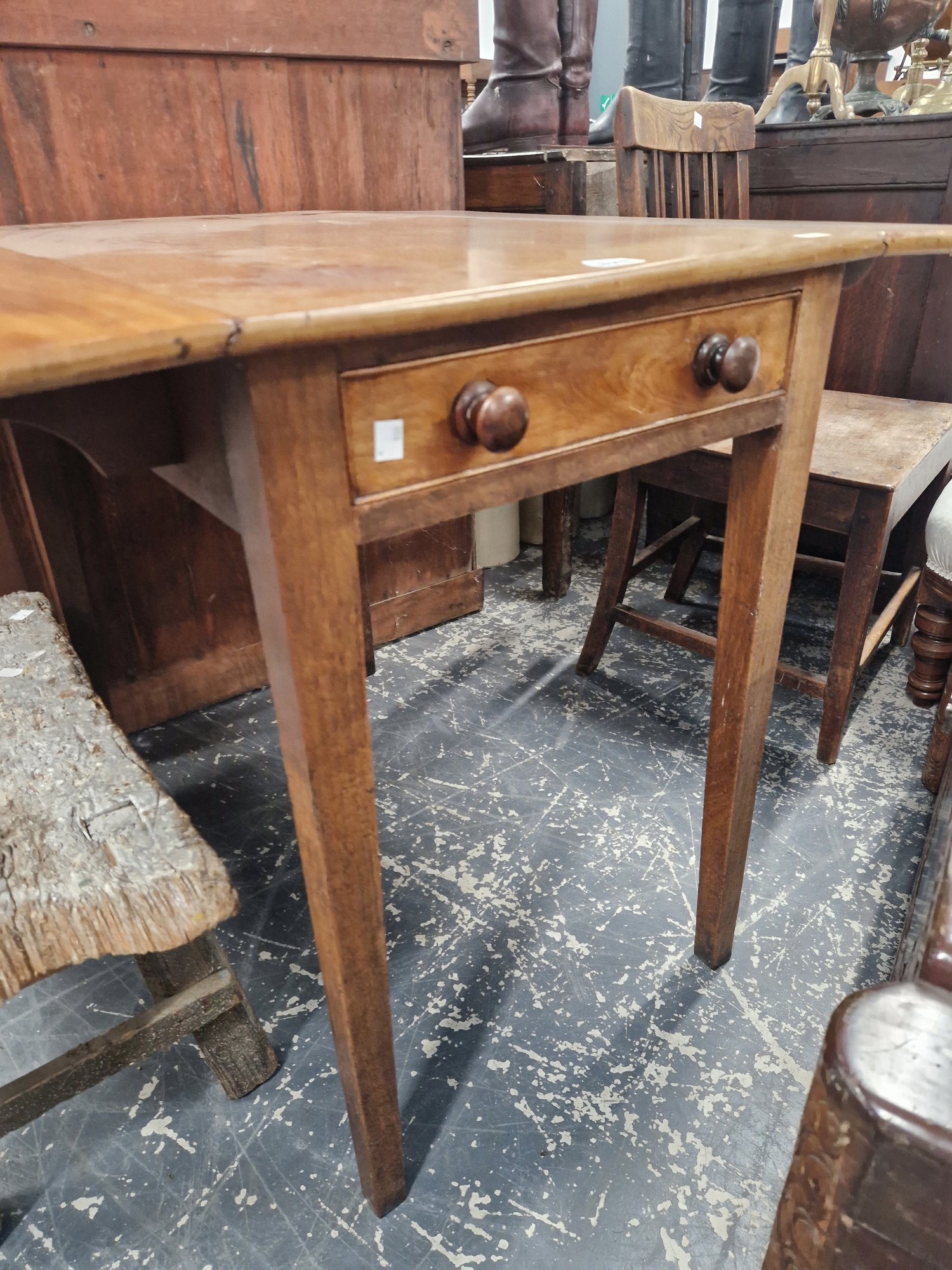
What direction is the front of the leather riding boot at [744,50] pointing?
to the viewer's left

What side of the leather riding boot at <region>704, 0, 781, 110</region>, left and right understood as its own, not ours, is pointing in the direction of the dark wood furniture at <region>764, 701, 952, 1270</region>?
left

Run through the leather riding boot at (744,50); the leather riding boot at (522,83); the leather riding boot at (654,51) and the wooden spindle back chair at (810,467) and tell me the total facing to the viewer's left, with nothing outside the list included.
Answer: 3

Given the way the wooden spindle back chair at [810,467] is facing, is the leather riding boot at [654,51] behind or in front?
behind

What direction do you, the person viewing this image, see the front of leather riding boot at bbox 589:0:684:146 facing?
facing to the left of the viewer

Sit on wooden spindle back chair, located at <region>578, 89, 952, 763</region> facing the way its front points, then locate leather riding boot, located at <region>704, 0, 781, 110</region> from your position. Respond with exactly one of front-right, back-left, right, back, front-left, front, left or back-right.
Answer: back-left

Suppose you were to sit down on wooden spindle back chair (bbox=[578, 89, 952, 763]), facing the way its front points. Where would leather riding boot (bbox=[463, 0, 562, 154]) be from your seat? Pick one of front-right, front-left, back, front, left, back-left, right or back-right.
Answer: back

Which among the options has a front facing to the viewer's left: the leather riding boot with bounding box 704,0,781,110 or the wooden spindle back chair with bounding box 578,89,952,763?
the leather riding boot

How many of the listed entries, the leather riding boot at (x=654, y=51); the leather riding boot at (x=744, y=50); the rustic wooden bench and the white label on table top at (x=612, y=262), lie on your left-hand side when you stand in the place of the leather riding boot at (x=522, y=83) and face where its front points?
2

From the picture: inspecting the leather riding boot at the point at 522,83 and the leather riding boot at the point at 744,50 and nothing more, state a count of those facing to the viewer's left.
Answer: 2

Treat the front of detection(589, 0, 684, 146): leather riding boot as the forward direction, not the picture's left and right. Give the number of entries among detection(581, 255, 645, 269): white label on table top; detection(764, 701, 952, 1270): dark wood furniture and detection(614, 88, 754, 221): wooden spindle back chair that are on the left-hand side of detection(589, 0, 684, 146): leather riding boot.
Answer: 3

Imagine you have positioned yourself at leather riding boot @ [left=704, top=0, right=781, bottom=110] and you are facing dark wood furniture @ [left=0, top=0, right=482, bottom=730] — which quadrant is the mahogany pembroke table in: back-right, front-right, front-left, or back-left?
front-left

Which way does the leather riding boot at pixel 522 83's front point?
to the viewer's left

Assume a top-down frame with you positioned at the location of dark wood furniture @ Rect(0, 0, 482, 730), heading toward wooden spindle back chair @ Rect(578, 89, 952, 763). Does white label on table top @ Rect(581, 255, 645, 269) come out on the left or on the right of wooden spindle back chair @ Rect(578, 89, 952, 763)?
right
